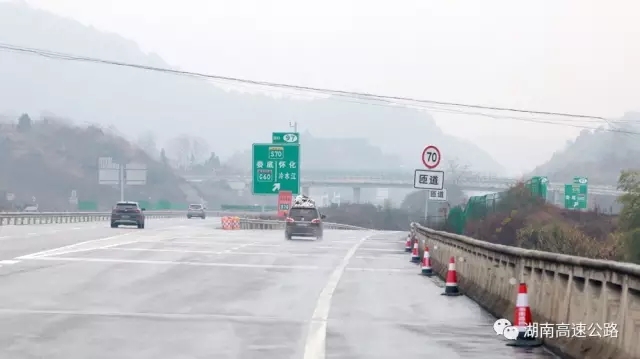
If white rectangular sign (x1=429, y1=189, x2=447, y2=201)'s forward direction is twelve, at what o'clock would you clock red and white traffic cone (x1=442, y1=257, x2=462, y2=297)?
The red and white traffic cone is roughly at 12 o'clock from the white rectangular sign.

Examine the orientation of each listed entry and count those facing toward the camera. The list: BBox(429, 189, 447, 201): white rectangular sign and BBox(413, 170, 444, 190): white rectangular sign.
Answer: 2

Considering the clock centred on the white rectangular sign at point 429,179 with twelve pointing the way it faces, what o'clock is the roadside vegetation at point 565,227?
The roadside vegetation is roughly at 9 o'clock from the white rectangular sign.

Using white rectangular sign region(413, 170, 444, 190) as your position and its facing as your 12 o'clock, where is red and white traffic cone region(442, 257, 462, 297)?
The red and white traffic cone is roughly at 12 o'clock from the white rectangular sign.

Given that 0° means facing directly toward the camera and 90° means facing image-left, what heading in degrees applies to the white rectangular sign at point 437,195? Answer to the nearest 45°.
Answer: approximately 0°

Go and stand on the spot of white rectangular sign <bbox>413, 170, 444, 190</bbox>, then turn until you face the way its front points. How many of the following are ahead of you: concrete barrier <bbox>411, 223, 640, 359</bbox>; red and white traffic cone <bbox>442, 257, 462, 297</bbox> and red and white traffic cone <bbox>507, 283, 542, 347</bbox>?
3

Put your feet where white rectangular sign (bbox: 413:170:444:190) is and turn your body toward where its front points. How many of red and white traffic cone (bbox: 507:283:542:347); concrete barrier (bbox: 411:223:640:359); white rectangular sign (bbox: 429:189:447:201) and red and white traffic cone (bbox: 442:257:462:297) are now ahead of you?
3

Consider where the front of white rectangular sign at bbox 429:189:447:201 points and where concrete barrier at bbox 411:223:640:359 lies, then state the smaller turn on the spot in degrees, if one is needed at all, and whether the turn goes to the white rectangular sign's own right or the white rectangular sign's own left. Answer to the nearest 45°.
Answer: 0° — it already faces it
